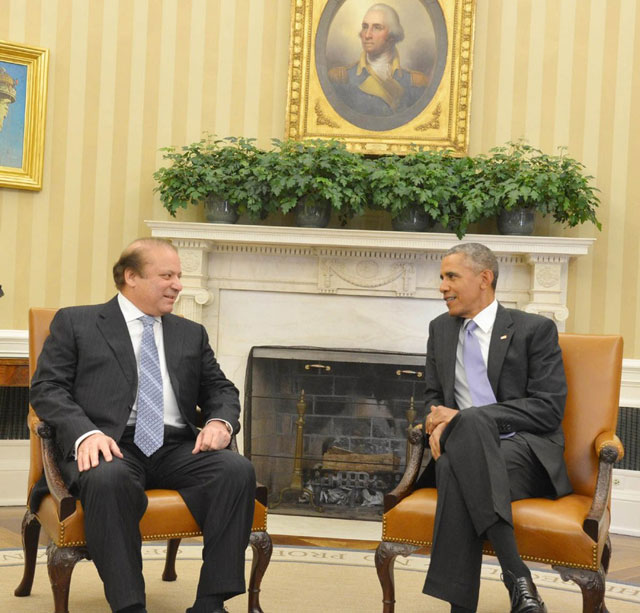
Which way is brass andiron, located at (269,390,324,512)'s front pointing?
toward the camera

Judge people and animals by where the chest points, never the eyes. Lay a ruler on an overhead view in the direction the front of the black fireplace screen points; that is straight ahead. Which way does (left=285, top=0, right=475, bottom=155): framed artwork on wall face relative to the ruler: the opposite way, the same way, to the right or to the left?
the same way

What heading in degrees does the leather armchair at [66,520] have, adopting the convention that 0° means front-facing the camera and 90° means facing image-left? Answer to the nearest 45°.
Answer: approximately 315°

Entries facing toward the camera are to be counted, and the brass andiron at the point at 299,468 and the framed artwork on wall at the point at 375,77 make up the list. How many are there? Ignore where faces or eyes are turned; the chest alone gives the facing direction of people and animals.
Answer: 2

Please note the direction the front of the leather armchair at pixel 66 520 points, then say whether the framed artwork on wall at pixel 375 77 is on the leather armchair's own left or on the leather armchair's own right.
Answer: on the leather armchair's own left

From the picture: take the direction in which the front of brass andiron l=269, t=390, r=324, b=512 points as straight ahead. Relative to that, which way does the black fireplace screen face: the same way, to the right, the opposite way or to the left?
the same way

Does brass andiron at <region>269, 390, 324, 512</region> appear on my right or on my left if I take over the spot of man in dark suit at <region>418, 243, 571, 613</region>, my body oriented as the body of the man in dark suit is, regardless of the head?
on my right

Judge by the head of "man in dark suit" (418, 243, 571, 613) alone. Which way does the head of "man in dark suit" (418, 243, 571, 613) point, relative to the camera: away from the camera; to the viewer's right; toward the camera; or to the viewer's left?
to the viewer's left

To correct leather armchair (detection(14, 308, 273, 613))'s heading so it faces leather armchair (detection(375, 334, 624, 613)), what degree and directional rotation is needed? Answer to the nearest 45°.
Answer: approximately 45° to its left

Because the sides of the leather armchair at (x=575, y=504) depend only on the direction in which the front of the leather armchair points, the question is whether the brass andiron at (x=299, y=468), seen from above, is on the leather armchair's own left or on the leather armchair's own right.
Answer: on the leather armchair's own right

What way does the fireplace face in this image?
toward the camera

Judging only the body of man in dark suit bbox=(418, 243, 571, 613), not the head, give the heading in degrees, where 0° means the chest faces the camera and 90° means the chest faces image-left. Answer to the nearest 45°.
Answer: approximately 45°

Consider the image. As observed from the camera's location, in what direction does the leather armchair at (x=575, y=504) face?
facing the viewer and to the left of the viewer

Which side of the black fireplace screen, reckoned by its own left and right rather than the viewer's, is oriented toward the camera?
front

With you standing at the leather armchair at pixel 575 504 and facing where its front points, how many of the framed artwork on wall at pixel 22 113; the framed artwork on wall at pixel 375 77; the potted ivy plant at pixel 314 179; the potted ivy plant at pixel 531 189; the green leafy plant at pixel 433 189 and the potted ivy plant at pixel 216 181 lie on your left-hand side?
0

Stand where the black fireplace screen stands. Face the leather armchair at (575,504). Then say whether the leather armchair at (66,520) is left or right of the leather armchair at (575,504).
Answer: right
